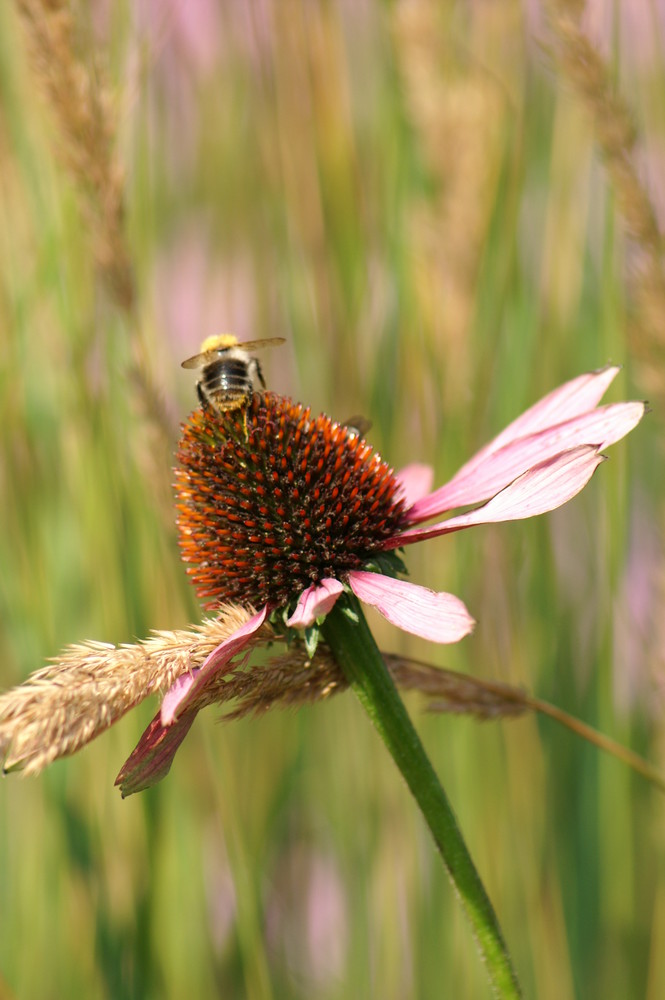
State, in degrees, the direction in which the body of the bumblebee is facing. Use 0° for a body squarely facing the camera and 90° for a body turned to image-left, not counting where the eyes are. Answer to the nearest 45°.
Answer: approximately 180°
